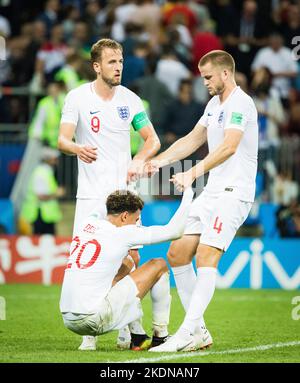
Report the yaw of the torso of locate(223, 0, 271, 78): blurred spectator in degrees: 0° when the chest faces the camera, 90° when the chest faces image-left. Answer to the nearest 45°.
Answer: approximately 0°

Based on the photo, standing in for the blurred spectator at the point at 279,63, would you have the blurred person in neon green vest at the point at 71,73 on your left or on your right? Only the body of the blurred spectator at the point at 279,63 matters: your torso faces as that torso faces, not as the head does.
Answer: on your right

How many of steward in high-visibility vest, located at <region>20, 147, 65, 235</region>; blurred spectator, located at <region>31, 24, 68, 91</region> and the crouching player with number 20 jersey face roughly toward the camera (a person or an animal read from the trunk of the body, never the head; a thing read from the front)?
1

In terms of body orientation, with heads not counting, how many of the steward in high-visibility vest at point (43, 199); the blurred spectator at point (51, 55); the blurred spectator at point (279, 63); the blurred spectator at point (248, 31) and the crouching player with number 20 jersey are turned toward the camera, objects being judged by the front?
3

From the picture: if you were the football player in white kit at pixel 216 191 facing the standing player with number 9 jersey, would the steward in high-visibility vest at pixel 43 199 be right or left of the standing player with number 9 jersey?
right

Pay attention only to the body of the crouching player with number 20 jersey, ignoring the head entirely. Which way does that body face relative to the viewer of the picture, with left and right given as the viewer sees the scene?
facing away from the viewer and to the right of the viewer

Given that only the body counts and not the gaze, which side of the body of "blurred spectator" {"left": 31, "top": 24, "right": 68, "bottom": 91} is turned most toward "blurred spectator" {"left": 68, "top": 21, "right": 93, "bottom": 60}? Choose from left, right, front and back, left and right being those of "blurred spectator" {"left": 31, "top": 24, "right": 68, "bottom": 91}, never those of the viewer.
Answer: left

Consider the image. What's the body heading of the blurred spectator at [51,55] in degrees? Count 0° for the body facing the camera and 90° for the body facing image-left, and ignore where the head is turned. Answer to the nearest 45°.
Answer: approximately 0°

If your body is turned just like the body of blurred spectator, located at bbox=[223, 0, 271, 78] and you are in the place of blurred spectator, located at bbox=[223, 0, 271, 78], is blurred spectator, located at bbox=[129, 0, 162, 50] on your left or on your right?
on your right
